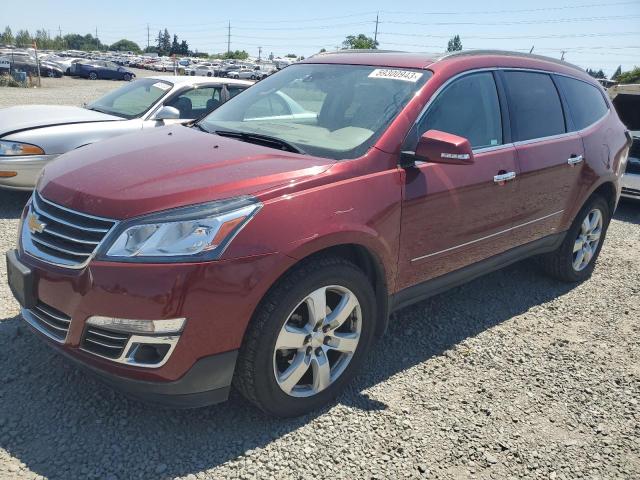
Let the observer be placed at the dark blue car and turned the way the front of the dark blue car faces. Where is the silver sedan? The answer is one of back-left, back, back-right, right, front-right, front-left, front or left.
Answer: right

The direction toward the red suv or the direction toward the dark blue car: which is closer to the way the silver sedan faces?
the red suv

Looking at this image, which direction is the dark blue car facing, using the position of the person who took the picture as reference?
facing to the right of the viewer

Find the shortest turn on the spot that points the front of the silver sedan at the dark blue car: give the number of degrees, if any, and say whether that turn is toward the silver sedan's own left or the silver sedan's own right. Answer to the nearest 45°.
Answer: approximately 135° to the silver sedan's own right

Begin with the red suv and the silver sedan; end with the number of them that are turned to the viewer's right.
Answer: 0

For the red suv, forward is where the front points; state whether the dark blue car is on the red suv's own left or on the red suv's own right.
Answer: on the red suv's own right

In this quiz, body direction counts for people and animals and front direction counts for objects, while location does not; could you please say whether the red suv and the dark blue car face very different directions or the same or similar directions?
very different directions

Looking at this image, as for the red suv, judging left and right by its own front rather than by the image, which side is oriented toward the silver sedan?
right

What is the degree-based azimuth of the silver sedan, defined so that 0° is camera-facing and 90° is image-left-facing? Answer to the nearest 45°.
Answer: approximately 45°
